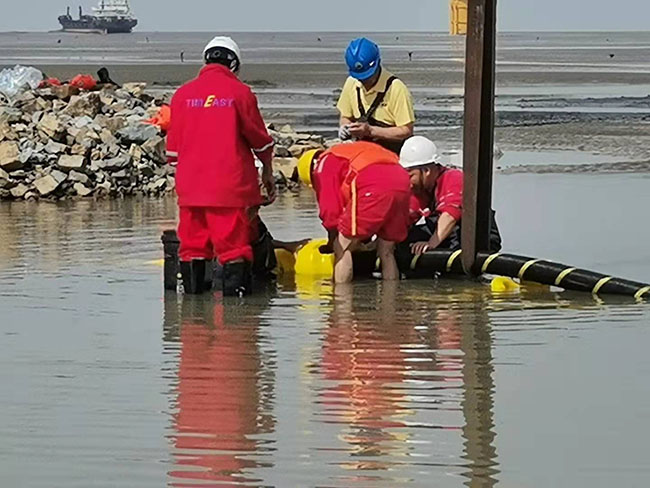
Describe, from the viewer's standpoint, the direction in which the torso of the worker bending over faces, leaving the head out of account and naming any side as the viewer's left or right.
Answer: facing away from the viewer and to the left of the viewer

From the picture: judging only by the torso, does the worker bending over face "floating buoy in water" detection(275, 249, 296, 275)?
yes

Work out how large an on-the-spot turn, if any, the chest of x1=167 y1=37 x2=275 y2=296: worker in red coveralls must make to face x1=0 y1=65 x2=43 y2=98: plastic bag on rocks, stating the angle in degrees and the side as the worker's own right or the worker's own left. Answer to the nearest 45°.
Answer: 0° — they already face it

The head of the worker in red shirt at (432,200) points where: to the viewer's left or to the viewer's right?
to the viewer's left

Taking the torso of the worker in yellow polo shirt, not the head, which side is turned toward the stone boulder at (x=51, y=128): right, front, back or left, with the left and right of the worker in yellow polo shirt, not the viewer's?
right

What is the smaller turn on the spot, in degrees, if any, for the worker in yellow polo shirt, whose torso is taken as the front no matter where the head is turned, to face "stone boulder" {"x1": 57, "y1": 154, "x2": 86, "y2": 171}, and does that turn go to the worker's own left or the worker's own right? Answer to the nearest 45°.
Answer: approximately 90° to the worker's own right

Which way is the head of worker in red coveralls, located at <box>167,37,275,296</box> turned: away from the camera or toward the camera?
away from the camera

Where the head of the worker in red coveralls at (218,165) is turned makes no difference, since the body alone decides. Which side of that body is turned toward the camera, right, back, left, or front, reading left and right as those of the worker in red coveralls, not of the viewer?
back
